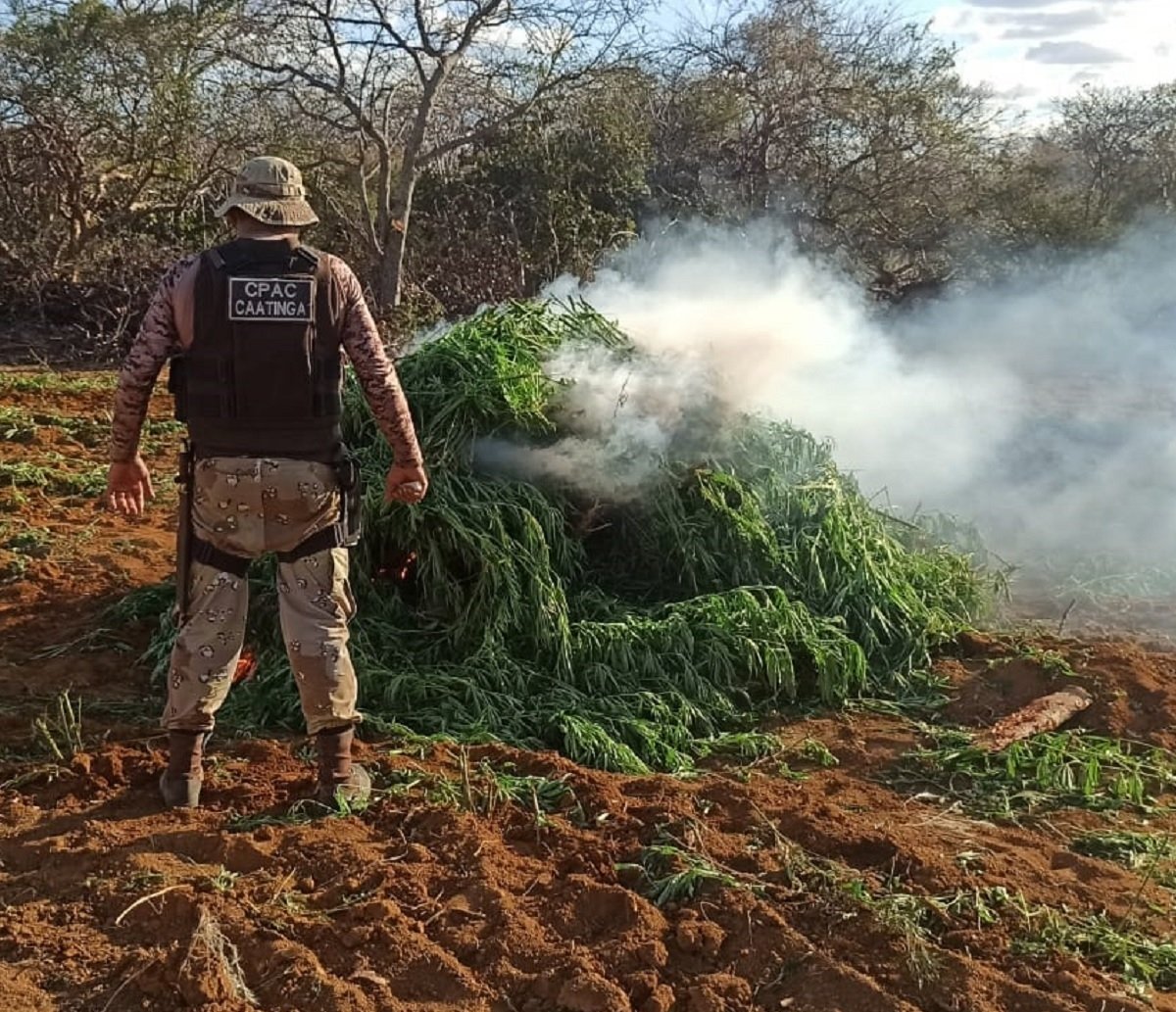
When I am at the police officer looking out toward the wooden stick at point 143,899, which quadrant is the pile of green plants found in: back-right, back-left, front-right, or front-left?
back-left

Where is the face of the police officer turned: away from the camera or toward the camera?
away from the camera

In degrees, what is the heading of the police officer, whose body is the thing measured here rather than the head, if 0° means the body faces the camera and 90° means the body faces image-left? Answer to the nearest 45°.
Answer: approximately 180°

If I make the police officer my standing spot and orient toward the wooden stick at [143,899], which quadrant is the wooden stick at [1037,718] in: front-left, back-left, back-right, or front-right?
back-left

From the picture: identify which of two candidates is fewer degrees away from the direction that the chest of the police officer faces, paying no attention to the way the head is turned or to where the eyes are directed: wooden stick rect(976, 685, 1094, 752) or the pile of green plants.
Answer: the pile of green plants

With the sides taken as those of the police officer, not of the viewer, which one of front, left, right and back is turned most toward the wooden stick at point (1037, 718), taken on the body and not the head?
right
